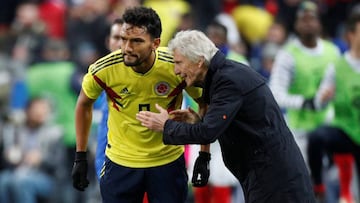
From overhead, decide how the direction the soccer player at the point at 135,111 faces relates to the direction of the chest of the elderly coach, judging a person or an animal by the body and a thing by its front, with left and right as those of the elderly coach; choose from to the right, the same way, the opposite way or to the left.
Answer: to the left

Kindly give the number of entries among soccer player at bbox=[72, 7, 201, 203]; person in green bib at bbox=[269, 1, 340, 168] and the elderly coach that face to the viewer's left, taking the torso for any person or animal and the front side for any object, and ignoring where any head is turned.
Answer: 1

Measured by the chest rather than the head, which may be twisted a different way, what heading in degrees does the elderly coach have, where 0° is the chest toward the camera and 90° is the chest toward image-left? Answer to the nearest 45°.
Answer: approximately 90°

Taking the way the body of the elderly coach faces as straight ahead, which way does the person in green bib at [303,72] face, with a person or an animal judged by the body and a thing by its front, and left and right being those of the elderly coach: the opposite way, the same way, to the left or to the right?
to the left

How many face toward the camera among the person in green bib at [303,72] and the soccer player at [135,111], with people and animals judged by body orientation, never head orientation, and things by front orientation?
2

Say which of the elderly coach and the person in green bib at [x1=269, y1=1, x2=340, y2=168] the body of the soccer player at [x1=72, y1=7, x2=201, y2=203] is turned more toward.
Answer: the elderly coach

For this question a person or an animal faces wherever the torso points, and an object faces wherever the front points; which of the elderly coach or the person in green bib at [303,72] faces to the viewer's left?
the elderly coach

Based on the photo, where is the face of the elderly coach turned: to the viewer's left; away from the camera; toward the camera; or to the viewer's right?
to the viewer's left

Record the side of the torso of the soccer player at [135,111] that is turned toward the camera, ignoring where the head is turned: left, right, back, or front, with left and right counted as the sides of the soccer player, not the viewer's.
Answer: front
